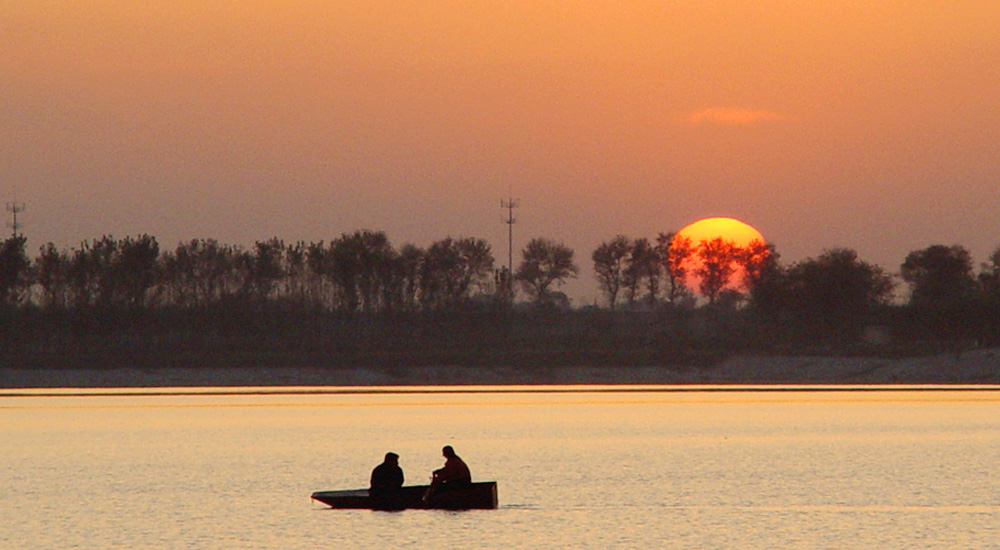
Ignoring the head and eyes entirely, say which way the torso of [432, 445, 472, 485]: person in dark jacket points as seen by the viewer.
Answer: to the viewer's left

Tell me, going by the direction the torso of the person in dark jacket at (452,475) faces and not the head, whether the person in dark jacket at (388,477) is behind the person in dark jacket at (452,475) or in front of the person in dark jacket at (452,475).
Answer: in front

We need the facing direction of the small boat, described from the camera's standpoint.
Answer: facing to the left of the viewer
